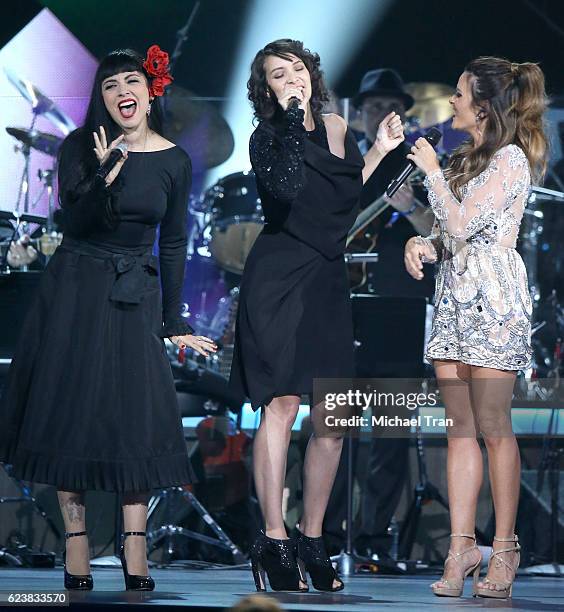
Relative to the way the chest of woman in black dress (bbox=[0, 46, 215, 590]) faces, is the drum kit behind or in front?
behind

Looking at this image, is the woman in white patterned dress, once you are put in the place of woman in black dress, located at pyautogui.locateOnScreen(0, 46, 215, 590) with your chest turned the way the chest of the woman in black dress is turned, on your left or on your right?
on your left

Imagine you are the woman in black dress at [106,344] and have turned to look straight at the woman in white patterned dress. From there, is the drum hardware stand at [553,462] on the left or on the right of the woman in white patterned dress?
left

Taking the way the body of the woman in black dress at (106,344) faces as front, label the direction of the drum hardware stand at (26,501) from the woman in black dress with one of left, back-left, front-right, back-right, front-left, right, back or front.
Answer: back

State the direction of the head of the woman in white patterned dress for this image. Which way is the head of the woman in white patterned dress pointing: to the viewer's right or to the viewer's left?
to the viewer's left

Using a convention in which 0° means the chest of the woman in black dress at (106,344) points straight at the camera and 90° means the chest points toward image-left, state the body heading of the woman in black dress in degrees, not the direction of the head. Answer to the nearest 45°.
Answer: approximately 0°

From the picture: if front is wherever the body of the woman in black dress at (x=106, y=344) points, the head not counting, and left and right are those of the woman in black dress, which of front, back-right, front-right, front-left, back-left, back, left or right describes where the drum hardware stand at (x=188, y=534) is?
back

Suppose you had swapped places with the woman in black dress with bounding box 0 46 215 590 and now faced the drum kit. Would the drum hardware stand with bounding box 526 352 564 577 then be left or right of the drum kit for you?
right

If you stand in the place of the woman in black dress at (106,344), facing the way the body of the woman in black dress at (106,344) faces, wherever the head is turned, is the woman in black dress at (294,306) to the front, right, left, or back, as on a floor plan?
left

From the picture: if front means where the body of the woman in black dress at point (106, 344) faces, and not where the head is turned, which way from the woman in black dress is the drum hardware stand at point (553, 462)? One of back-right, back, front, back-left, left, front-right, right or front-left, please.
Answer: back-left

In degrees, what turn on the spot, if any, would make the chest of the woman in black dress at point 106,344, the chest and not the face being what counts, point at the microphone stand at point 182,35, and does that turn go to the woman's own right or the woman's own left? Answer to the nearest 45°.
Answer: approximately 180°
